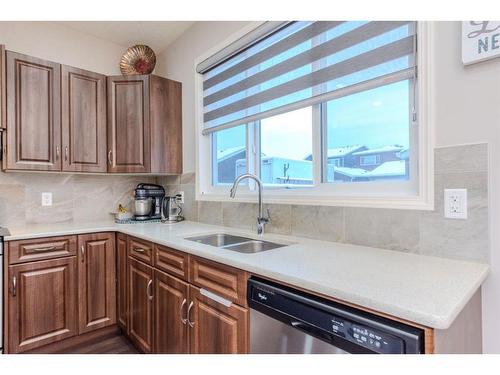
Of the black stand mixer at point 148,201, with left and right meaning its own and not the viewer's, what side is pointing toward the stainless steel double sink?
left

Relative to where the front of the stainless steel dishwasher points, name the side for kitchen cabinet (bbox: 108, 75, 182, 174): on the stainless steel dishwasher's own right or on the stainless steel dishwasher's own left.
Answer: on the stainless steel dishwasher's own right

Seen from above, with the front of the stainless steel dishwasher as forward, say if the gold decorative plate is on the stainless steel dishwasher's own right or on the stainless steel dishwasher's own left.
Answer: on the stainless steel dishwasher's own right

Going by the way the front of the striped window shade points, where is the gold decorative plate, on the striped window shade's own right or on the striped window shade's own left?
on the striped window shade's own right

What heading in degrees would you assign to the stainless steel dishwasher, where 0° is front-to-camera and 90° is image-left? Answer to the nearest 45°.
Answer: approximately 45°

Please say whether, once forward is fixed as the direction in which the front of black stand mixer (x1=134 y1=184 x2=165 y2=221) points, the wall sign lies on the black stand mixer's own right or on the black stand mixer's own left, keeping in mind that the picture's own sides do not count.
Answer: on the black stand mixer's own left

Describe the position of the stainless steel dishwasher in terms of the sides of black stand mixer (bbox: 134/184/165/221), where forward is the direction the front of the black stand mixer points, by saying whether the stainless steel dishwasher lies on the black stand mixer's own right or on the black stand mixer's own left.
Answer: on the black stand mixer's own left

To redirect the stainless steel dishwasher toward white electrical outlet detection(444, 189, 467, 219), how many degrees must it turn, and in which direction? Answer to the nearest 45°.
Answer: approximately 180°
